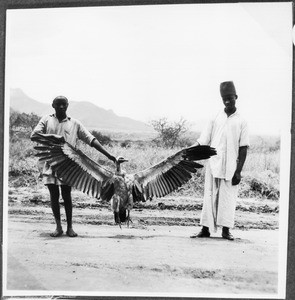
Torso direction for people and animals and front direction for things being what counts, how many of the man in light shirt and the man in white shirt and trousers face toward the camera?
2

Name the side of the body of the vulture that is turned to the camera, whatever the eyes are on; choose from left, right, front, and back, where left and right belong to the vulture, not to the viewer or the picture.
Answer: front

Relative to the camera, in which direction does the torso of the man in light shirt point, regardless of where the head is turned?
toward the camera

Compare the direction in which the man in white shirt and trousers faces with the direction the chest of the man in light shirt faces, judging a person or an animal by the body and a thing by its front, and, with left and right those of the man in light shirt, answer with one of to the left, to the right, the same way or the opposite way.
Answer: the same way

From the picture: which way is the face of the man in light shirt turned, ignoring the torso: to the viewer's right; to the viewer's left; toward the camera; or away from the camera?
toward the camera
